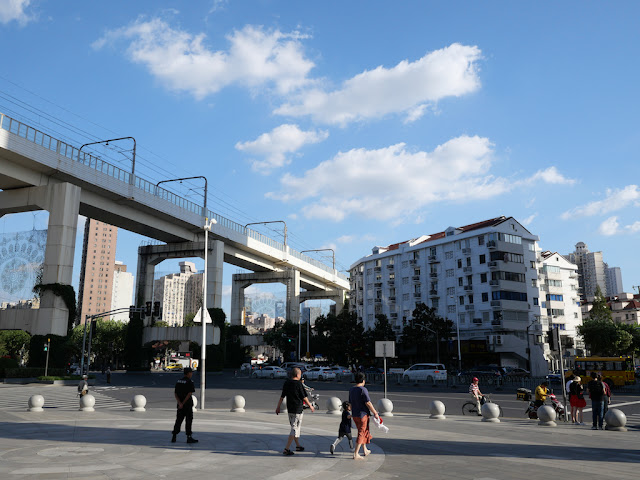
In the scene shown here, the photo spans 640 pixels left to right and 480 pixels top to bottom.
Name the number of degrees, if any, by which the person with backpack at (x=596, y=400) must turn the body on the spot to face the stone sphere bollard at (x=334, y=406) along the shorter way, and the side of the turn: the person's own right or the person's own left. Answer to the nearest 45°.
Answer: approximately 90° to the person's own left

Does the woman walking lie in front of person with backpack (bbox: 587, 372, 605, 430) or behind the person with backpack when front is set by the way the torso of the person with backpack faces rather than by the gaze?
behind

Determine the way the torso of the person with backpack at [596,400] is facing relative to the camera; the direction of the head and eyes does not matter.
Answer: away from the camera

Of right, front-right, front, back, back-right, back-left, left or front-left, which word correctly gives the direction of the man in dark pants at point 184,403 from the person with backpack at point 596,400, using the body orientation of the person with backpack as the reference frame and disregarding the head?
back-left

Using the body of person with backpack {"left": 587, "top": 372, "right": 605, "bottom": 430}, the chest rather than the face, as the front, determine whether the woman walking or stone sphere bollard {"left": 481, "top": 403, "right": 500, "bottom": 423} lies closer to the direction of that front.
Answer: the stone sphere bollard

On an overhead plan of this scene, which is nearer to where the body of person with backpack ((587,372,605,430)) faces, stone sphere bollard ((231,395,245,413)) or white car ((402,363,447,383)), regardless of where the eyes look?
the white car

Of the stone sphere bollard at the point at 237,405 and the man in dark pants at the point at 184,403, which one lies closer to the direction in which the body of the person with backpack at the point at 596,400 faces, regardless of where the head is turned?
the stone sphere bollard

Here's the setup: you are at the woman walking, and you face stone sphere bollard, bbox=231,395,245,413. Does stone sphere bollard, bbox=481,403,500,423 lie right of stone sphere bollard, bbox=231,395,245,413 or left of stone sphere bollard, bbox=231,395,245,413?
right

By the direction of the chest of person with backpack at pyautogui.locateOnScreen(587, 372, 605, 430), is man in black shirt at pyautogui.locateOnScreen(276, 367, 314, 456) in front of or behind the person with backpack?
behind

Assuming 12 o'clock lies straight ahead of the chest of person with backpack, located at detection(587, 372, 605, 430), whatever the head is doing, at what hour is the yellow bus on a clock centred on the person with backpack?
The yellow bus is roughly at 12 o'clock from the person with backpack.
